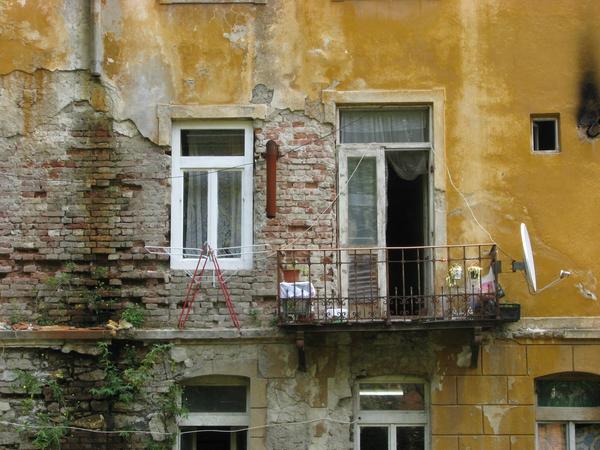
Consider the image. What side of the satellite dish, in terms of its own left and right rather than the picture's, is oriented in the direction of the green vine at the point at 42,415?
back

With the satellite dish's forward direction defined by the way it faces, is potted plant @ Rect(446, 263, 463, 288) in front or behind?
behind

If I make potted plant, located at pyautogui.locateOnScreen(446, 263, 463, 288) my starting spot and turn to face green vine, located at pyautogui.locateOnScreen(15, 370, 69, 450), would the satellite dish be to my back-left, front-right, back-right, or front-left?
back-left

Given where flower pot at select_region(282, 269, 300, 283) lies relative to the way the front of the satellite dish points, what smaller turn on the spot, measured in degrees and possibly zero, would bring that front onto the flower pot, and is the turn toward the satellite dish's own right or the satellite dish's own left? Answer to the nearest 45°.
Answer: approximately 180°

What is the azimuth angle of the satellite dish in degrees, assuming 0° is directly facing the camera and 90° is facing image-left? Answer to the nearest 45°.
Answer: approximately 270°
